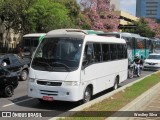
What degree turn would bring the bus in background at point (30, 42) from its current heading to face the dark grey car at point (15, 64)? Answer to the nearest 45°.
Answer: approximately 45° to its left

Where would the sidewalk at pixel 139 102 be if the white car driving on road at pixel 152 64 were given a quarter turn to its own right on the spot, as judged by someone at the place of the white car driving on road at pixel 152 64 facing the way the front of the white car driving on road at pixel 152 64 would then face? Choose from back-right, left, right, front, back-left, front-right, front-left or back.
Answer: back-left

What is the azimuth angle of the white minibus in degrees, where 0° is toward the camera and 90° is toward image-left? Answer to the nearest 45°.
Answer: approximately 45°

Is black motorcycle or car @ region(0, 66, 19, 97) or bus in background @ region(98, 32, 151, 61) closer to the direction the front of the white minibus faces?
the black motorcycle or car

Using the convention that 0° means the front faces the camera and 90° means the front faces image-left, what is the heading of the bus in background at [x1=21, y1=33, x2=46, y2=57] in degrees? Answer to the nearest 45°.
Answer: approximately 45°

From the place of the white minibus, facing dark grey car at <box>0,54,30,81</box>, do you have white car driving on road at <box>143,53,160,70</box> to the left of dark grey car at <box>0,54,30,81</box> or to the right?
right

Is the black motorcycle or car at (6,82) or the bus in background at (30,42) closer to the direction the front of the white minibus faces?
the black motorcycle or car

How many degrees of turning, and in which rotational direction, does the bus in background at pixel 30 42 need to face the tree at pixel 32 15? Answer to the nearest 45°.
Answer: approximately 135° to its right

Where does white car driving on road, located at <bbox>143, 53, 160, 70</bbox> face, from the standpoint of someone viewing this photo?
facing the viewer and to the left of the viewer

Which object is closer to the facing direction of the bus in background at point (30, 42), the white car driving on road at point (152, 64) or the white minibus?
the white minibus
